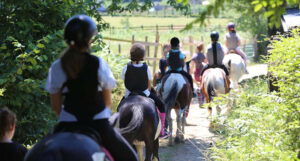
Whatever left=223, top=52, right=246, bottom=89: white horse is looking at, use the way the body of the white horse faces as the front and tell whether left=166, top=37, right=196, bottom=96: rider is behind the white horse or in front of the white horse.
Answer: behind

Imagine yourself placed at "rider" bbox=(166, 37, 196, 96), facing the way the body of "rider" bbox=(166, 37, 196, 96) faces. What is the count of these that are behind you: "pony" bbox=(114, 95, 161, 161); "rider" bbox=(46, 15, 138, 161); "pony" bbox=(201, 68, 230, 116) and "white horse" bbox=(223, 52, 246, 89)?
2

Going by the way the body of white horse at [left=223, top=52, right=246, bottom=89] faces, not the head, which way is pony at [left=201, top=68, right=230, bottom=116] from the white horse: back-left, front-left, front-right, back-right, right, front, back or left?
back

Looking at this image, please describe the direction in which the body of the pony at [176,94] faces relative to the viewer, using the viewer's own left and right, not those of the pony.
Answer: facing away from the viewer

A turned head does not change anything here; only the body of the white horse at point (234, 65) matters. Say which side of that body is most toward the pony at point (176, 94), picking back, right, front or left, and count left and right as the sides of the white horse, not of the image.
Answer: back

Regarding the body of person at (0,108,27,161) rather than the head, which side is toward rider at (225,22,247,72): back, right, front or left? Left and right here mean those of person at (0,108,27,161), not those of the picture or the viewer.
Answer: front

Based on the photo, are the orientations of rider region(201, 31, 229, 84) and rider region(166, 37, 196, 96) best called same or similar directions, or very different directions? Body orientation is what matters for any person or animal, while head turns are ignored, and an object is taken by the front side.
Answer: same or similar directions

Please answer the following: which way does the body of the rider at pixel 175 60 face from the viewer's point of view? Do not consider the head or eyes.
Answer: away from the camera

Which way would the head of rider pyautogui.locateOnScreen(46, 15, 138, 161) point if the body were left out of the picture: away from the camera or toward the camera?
away from the camera

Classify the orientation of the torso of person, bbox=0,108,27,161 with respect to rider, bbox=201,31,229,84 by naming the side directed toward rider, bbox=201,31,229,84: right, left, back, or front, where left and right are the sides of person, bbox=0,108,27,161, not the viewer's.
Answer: front

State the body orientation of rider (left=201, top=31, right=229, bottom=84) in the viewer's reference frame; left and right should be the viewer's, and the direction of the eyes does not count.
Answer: facing away from the viewer

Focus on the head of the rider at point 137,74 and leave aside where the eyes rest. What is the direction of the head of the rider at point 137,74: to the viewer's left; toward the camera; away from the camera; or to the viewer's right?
away from the camera

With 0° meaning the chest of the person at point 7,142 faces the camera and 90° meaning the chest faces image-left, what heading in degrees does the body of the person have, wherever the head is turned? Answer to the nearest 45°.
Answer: approximately 225°

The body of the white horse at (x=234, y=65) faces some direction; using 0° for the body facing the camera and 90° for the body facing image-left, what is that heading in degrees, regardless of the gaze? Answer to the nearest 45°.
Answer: approximately 180°

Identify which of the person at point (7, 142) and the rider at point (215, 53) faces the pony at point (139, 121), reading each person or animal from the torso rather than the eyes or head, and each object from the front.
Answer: the person at point (7, 142)

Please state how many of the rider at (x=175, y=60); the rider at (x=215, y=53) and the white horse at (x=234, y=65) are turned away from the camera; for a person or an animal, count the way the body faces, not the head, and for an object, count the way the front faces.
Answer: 3

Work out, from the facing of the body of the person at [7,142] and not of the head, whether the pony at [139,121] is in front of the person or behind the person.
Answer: in front

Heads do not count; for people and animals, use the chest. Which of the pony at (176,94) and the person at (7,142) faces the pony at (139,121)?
the person
